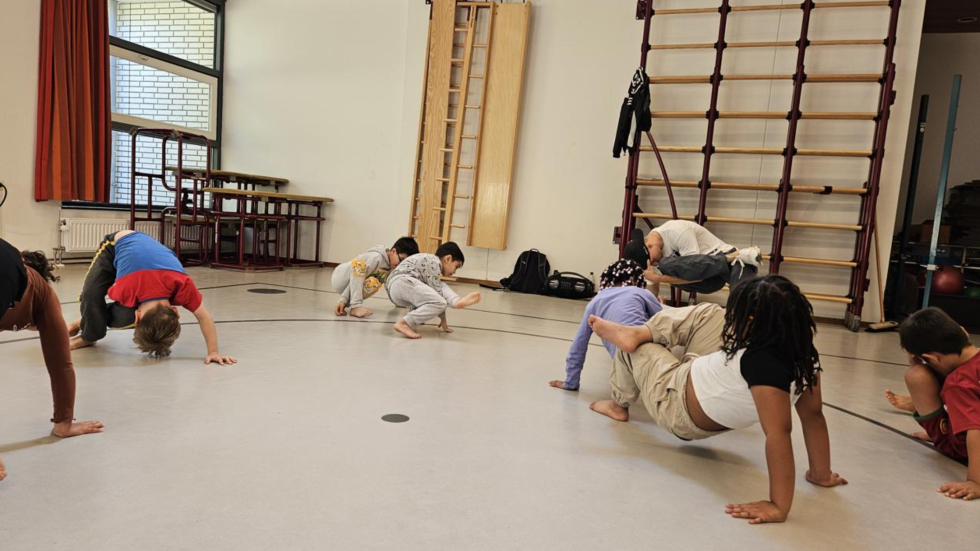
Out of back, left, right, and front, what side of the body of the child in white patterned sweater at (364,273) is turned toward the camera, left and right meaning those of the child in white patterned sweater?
right

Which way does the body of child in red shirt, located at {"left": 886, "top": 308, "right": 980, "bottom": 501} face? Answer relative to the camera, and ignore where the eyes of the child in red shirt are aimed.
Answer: to the viewer's left

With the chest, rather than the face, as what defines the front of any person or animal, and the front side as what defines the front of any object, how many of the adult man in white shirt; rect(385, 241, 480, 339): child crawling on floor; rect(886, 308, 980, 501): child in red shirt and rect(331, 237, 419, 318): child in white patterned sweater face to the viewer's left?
2

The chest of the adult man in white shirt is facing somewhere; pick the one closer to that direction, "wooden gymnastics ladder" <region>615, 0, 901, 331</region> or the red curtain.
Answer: the red curtain

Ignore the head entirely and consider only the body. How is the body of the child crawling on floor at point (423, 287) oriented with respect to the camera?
to the viewer's right

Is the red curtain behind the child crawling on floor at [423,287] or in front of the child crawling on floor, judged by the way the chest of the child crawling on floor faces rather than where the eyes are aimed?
behind

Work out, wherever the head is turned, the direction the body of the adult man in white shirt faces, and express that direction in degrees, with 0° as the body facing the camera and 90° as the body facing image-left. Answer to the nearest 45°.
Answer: approximately 90°

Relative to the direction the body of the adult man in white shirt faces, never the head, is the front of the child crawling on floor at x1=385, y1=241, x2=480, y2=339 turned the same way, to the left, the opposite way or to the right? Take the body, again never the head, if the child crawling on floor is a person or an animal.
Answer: the opposite way

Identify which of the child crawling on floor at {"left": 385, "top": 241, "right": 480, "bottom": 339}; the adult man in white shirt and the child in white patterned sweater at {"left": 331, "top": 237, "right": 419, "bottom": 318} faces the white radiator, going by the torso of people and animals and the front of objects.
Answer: the adult man in white shirt

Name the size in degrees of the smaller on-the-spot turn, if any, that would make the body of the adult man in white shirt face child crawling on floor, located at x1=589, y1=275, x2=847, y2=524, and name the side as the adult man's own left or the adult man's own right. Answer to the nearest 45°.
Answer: approximately 90° to the adult man's own left

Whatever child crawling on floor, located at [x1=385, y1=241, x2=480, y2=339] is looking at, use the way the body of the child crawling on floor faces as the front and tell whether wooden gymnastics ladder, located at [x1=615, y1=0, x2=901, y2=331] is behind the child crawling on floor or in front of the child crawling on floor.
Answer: in front
